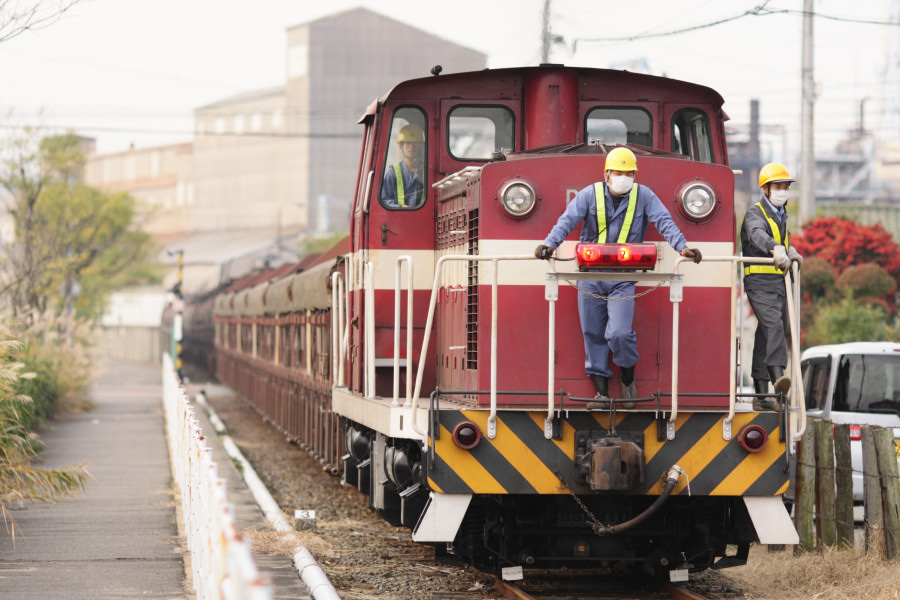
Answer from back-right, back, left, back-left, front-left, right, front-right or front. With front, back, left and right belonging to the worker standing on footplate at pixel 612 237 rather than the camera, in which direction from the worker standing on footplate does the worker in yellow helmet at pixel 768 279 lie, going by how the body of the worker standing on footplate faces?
back-left

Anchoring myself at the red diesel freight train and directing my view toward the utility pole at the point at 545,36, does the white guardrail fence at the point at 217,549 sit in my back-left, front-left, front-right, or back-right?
back-left

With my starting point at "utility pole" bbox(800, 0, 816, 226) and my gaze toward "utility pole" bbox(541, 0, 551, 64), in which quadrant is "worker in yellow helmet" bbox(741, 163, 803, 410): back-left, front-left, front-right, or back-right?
back-left

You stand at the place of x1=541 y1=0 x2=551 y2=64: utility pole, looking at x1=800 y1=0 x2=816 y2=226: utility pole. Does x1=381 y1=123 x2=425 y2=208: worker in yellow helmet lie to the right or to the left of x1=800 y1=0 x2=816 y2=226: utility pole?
right

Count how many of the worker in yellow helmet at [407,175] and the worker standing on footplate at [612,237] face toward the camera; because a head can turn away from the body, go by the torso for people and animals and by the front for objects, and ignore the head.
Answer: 2

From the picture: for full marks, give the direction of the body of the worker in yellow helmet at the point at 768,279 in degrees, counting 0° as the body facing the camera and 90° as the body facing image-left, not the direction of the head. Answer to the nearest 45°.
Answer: approximately 315°

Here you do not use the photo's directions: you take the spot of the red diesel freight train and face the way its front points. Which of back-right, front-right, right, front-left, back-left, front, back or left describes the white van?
back-left

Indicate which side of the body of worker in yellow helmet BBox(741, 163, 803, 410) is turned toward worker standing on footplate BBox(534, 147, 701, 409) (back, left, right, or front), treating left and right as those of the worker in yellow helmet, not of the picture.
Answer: right

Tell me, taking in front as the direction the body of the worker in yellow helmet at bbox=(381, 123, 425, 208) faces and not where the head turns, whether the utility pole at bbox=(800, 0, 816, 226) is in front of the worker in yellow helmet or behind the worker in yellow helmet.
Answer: behind

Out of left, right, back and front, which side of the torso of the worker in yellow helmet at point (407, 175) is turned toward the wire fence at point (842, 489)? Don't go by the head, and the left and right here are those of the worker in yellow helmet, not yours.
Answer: left

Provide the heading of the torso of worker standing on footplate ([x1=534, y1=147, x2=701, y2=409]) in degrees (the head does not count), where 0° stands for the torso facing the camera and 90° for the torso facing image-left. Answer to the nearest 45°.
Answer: approximately 0°

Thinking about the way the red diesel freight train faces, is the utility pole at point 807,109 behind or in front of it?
behind

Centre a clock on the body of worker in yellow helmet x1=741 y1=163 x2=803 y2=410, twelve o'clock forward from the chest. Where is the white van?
The white van is roughly at 8 o'clock from the worker in yellow helmet.
